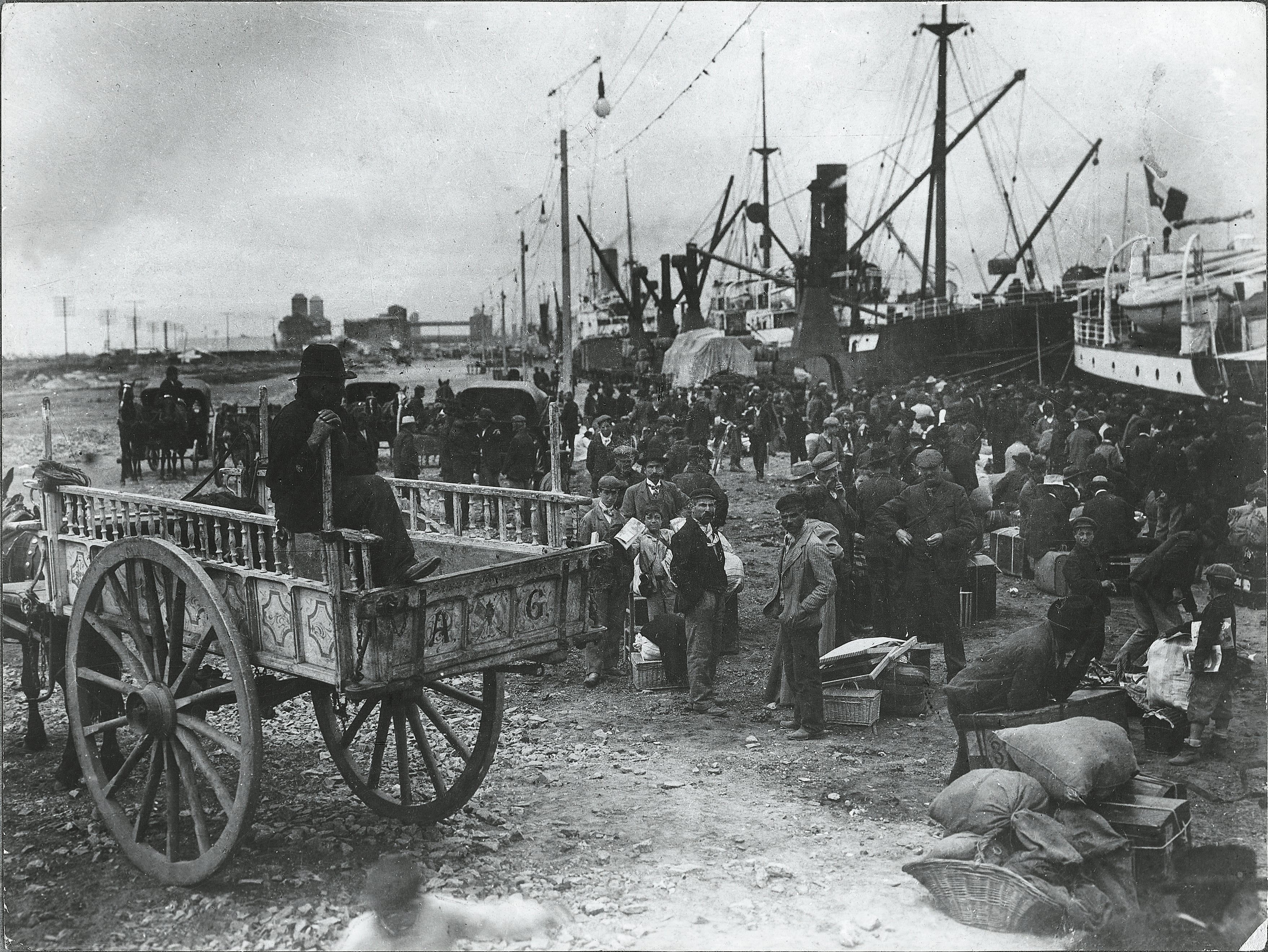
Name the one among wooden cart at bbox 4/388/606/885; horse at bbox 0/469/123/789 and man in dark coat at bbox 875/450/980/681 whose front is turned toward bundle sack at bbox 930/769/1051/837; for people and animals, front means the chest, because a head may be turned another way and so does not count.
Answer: the man in dark coat

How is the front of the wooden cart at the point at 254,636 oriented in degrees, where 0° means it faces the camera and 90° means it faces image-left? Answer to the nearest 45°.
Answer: approximately 135°

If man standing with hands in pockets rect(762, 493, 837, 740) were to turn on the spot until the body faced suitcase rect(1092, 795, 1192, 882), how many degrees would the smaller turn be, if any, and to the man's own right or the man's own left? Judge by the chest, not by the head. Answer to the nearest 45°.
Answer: approximately 90° to the man's own left

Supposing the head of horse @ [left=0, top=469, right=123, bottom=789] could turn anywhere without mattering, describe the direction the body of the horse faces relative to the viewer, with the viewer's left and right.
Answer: facing away from the viewer and to the left of the viewer

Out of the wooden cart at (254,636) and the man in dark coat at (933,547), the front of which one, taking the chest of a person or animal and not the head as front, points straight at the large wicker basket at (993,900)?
the man in dark coat

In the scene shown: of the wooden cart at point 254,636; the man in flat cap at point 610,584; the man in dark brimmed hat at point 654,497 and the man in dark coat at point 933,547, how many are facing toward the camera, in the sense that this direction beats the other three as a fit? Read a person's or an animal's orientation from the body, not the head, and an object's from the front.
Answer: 3
